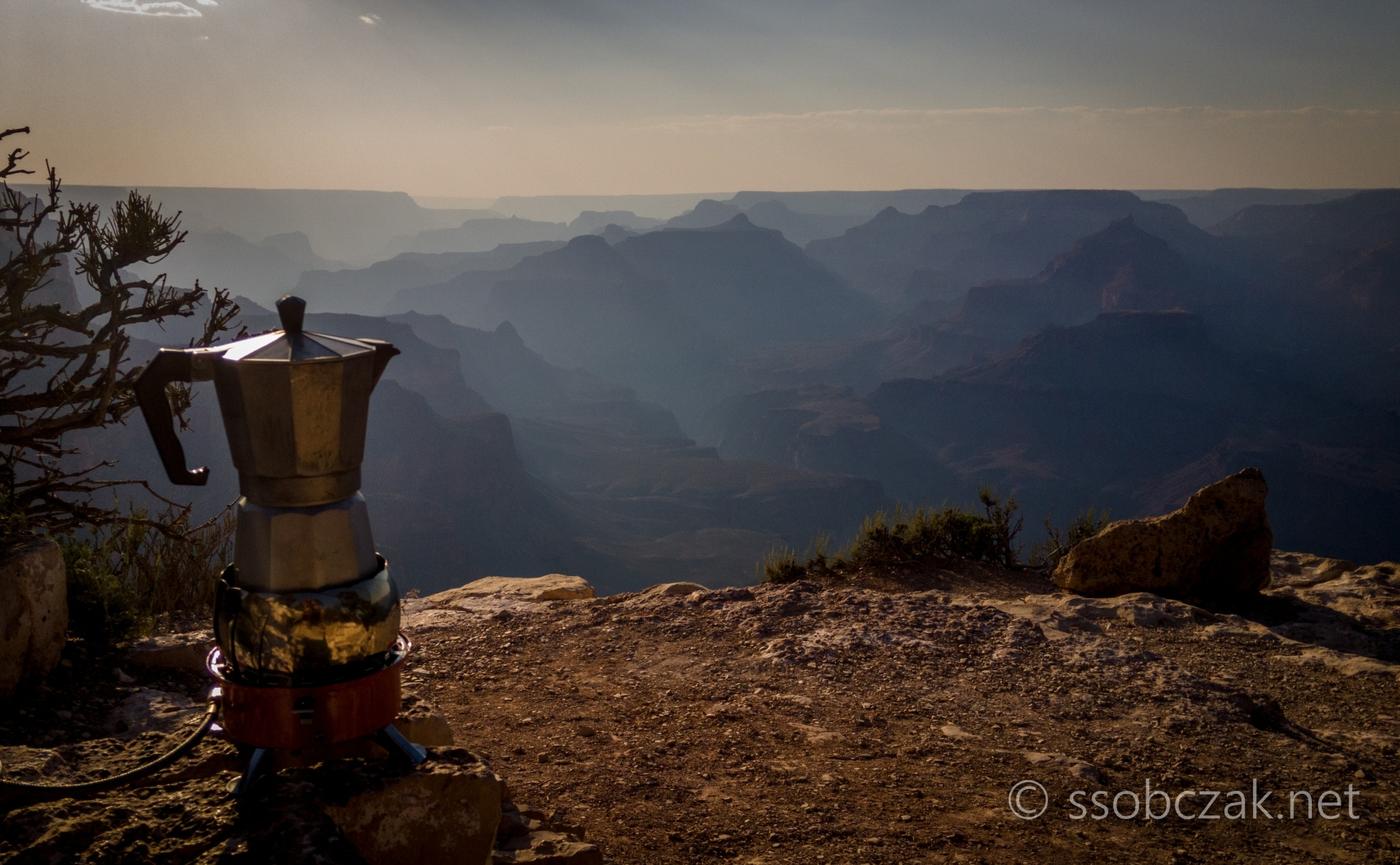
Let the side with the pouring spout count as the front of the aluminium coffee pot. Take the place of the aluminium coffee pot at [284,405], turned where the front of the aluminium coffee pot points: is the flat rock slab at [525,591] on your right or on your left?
on your left

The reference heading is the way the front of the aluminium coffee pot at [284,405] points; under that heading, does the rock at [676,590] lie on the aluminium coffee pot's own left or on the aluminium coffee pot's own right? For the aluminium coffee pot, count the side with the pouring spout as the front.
on the aluminium coffee pot's own left

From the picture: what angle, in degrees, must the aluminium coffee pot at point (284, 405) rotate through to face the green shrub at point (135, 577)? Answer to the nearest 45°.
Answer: approximately 90° to its left

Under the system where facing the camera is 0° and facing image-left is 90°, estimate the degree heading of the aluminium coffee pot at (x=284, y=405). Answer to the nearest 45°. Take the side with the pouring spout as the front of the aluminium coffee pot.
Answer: approximately 270°

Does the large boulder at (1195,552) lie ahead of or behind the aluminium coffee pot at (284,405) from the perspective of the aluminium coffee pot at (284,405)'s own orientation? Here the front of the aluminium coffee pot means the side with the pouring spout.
ahead

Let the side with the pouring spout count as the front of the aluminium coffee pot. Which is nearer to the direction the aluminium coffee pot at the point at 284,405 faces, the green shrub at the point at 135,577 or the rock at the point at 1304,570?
the rock

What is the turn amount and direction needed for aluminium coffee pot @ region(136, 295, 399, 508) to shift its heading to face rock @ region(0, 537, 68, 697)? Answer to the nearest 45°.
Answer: approximately 135° to its left
